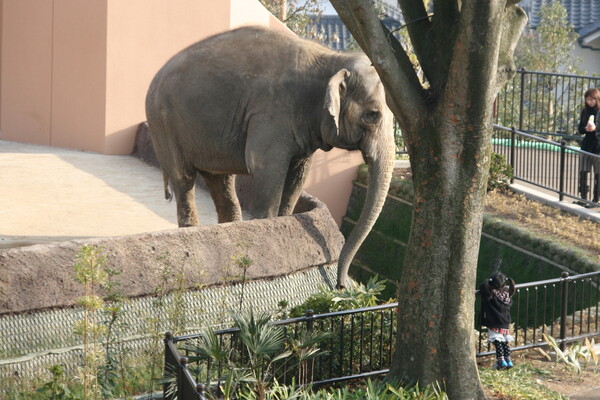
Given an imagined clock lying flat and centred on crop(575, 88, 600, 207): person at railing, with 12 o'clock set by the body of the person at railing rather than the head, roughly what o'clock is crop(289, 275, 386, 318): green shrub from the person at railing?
The green shrub is roughly at 1 o'clock from the person at railing.

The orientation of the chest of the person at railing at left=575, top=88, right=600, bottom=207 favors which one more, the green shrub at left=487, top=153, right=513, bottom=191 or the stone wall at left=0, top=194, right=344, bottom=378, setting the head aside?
the stone wall

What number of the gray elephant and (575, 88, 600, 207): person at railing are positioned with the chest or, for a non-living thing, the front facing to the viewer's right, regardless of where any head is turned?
1

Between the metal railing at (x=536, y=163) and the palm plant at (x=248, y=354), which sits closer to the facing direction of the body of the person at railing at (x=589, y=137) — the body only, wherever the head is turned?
the palm plant

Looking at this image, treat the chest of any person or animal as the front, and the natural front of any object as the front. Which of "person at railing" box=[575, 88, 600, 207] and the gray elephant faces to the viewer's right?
the gray elephant

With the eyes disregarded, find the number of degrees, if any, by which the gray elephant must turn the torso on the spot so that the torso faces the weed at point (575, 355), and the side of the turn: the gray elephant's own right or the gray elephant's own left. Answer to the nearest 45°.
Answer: approximately 45° to the gray elephant's own right

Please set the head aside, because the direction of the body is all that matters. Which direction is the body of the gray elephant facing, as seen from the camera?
to the viewer's right

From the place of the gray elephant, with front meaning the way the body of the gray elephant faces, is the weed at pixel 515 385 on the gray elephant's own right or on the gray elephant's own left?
on the gray elephant's own right

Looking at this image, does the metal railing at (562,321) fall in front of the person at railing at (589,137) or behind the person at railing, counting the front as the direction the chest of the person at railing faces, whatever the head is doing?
in front

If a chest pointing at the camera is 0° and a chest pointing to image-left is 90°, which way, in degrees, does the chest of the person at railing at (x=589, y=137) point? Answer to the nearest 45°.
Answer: approximately 45°

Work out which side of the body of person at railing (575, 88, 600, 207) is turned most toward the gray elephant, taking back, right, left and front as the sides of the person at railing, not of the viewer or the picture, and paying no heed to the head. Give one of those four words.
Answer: front
